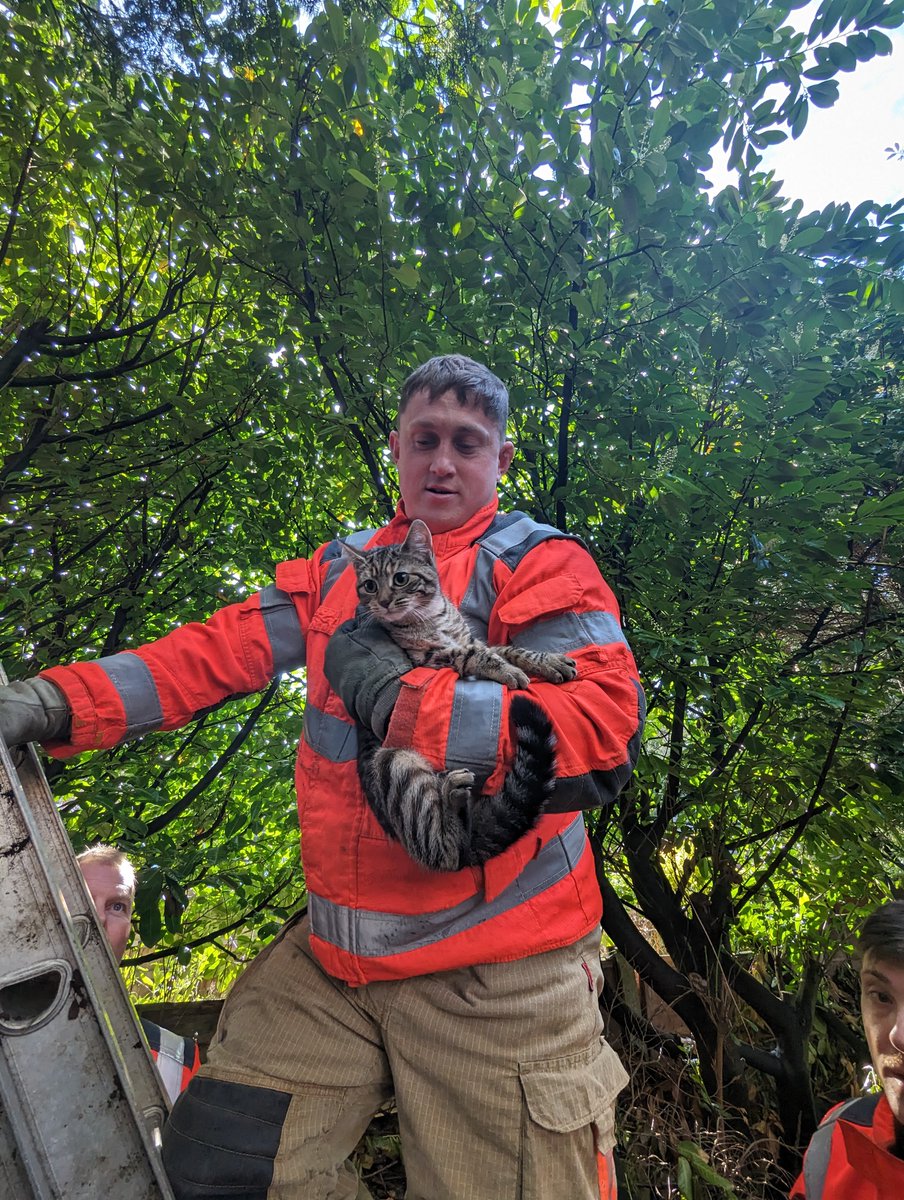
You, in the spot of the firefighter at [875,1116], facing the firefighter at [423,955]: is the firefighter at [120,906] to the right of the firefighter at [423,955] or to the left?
right

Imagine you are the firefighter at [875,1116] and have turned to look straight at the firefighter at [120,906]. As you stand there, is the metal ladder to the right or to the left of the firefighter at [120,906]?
left

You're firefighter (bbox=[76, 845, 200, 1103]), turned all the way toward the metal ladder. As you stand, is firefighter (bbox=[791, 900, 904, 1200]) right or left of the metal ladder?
left
